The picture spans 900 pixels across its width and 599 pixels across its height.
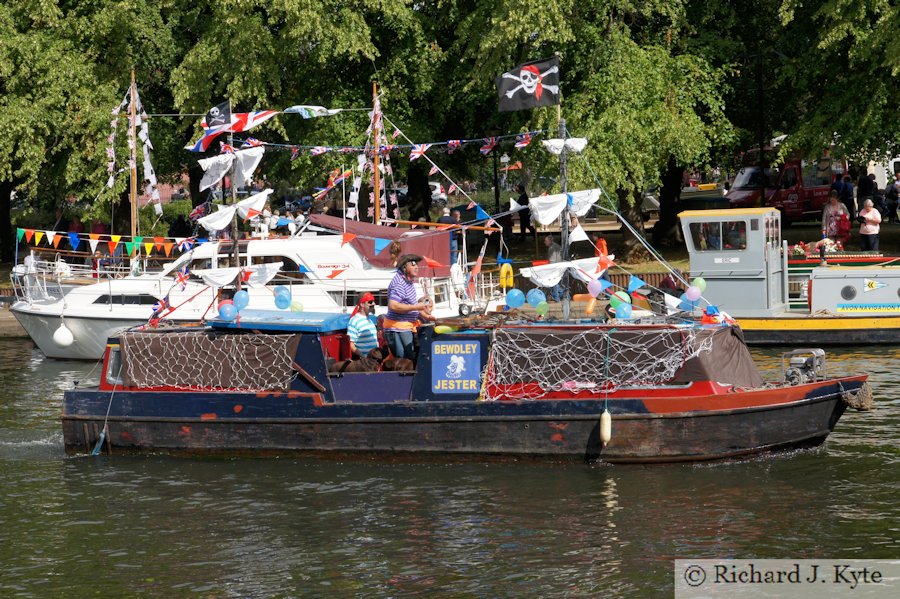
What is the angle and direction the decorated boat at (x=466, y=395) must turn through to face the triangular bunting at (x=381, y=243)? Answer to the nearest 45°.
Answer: approximately 90° to its left

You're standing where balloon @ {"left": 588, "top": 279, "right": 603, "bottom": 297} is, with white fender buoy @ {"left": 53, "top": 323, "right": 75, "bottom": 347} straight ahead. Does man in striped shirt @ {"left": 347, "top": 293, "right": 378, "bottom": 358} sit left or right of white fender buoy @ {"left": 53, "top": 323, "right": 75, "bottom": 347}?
left

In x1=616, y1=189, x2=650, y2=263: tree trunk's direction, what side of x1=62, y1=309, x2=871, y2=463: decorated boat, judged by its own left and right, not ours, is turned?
left

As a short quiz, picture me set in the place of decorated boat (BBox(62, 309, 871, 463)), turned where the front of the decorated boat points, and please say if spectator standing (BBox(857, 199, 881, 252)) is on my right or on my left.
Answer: on my left

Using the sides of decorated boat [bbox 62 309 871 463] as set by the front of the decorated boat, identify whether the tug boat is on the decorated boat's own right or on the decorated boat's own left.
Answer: on the decorated boat's own left

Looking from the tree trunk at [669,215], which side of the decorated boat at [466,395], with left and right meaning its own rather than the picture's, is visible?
left
